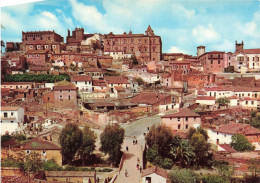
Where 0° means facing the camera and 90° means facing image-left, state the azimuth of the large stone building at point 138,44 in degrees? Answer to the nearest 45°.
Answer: approximately 0°

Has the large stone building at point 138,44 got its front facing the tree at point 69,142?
yes

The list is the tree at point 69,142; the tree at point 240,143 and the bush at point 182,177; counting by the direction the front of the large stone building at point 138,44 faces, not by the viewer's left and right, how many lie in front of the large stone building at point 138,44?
3

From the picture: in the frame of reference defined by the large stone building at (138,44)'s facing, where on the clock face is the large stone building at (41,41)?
the large stone building at (41,41) is roughly at 3 o'clock from the large stone building at (138,44).

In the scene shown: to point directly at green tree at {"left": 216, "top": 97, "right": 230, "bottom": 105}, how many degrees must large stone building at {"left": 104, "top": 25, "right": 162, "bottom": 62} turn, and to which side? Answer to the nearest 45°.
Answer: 0° — it already faces it

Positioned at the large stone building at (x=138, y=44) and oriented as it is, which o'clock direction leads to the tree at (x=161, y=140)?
The tree is roughly at 12 o'clock from the large stone building.

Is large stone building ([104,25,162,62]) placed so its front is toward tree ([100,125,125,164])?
yes

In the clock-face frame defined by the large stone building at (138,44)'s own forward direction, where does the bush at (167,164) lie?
The bush is roughly at 12 o'clock from the large stone building.

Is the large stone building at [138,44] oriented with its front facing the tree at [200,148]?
yes

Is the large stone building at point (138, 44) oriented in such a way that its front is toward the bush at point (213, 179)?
yes

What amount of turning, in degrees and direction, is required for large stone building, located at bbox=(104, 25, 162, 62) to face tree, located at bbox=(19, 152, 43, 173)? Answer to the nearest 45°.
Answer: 0° — it already faces it

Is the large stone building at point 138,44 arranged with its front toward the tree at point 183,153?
yes
